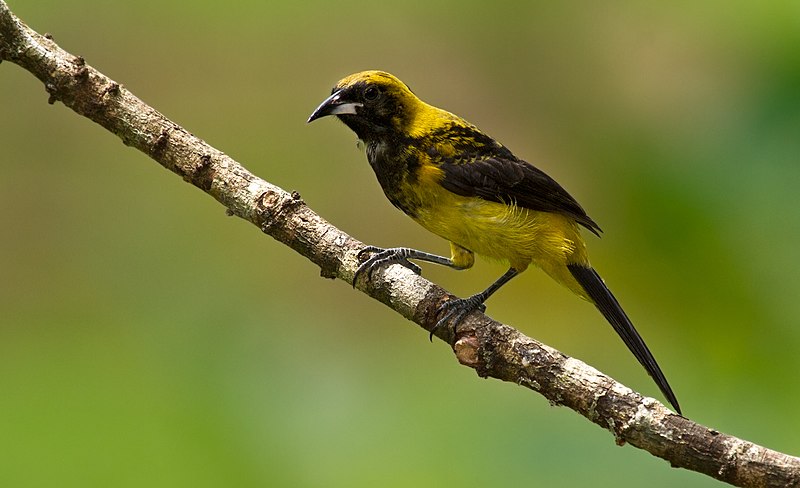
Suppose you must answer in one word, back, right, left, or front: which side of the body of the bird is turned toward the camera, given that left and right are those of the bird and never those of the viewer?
left
